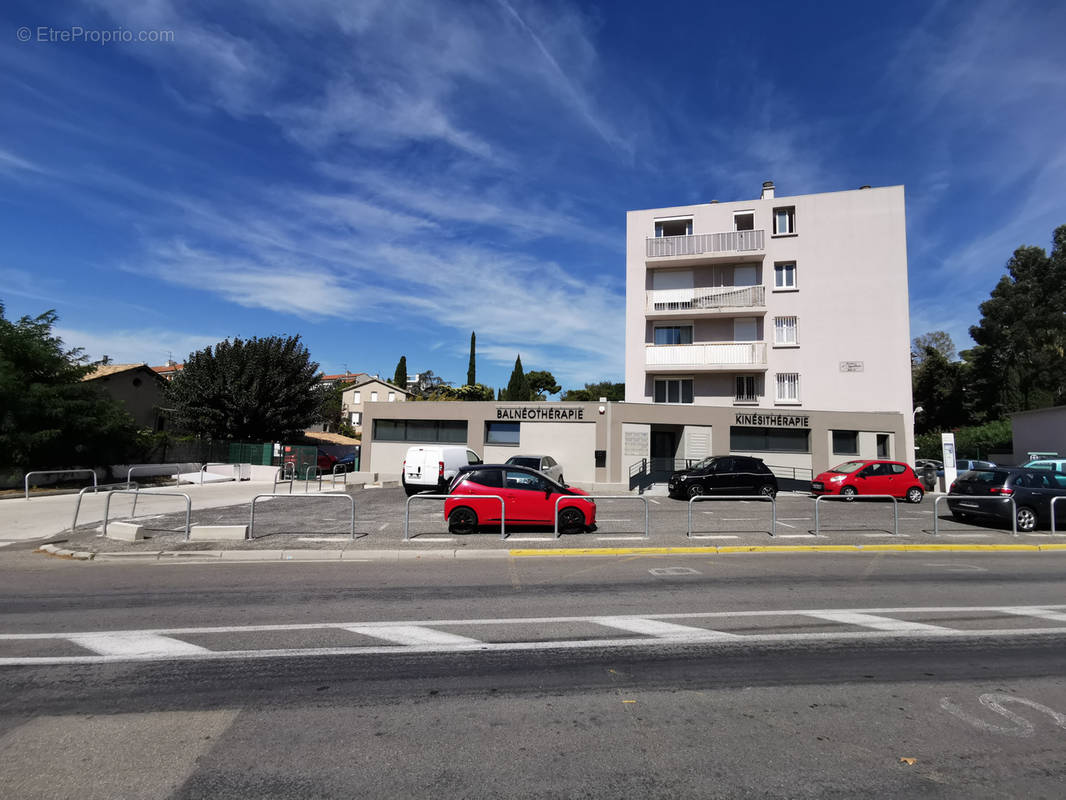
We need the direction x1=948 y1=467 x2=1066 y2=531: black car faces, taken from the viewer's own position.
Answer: facing away from the viewer and to the right of the viewer

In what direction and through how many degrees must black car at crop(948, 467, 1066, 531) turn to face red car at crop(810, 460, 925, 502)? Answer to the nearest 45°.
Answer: approximately 90° to its left

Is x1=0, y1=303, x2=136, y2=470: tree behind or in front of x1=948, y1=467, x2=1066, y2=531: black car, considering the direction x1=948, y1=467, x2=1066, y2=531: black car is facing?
behind

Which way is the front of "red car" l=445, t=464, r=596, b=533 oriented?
to the viewer's right

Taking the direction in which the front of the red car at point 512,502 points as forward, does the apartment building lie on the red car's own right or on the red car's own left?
on the red car's own left

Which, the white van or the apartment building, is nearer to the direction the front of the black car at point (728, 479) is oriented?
the white van

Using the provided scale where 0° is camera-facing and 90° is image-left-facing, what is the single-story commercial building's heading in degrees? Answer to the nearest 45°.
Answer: approximately 0°

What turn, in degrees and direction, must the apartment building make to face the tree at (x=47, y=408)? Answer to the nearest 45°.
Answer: approximately 45° to its right

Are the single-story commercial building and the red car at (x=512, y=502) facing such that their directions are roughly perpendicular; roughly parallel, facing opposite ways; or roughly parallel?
roughly perpendicular

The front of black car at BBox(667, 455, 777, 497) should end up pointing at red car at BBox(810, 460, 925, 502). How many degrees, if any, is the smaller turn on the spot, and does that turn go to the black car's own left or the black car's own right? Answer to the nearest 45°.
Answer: approximately 180°

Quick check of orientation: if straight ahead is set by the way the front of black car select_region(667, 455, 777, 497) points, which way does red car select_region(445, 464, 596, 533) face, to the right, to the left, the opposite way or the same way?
the opposite way

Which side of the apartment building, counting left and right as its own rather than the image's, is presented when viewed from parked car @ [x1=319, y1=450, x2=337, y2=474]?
right

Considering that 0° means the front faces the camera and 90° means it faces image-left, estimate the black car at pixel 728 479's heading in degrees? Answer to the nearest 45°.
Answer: approximately 90°
